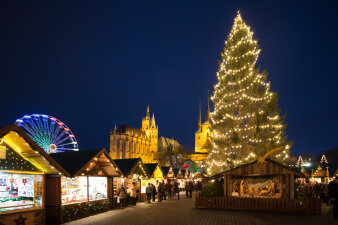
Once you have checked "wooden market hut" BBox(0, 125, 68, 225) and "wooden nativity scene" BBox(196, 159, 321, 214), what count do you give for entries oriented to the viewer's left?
0

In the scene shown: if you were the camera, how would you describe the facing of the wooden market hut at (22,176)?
facing the viewer and to the right of the viewer

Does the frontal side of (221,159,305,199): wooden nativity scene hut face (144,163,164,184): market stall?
no

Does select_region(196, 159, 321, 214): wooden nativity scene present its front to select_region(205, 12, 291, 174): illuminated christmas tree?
no

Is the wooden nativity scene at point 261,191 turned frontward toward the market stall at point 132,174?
no

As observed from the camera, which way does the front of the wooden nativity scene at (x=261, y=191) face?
facing the viewer

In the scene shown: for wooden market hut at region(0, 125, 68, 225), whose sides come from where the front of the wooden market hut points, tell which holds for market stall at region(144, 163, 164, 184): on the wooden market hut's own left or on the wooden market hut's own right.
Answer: on the wooden market hut's own left
